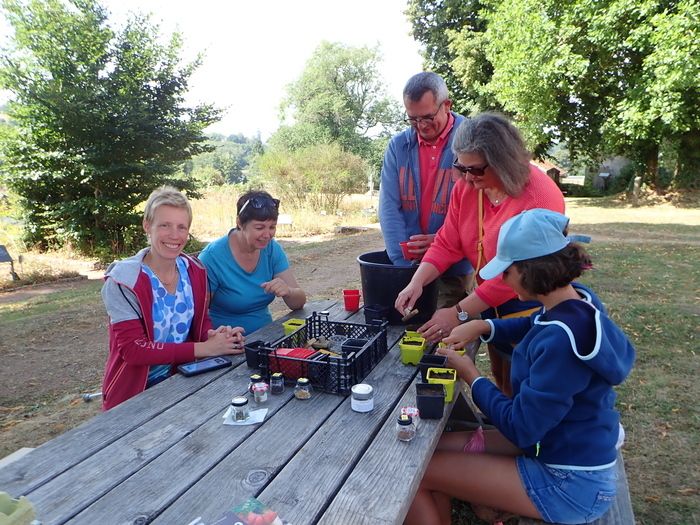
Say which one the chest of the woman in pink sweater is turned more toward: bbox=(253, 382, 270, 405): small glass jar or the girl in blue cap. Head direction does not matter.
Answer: the small glass jar

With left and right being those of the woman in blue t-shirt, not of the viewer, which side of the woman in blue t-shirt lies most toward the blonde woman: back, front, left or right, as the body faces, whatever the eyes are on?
right

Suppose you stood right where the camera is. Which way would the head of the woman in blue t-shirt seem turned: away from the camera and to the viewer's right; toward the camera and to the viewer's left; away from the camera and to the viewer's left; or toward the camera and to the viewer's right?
toward the camera and to the viewer's right

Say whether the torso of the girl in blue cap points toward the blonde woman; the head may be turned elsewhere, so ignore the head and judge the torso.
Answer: yes

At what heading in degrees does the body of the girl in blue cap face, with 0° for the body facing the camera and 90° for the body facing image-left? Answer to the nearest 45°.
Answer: approximately 90°

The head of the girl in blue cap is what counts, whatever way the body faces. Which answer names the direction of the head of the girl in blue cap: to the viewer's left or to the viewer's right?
to the viewer's left

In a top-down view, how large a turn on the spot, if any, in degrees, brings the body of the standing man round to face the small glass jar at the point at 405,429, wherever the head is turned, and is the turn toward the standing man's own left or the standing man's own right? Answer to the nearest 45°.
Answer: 0° — they already face it

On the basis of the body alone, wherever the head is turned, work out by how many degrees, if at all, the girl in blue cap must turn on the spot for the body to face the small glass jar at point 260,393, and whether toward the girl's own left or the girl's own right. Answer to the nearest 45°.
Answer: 0° — they already face it

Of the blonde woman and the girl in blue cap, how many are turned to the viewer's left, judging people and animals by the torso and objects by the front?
1

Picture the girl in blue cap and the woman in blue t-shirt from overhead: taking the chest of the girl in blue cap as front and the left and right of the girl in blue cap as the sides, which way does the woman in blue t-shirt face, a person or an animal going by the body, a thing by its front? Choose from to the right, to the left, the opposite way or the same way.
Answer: the opposite way

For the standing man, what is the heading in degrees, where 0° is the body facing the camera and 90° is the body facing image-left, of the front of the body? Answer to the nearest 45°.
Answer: approximately 0°

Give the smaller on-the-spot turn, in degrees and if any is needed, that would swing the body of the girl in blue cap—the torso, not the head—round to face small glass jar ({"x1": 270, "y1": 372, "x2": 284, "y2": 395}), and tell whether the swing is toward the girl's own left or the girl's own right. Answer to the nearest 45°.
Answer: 0° — they already face it
